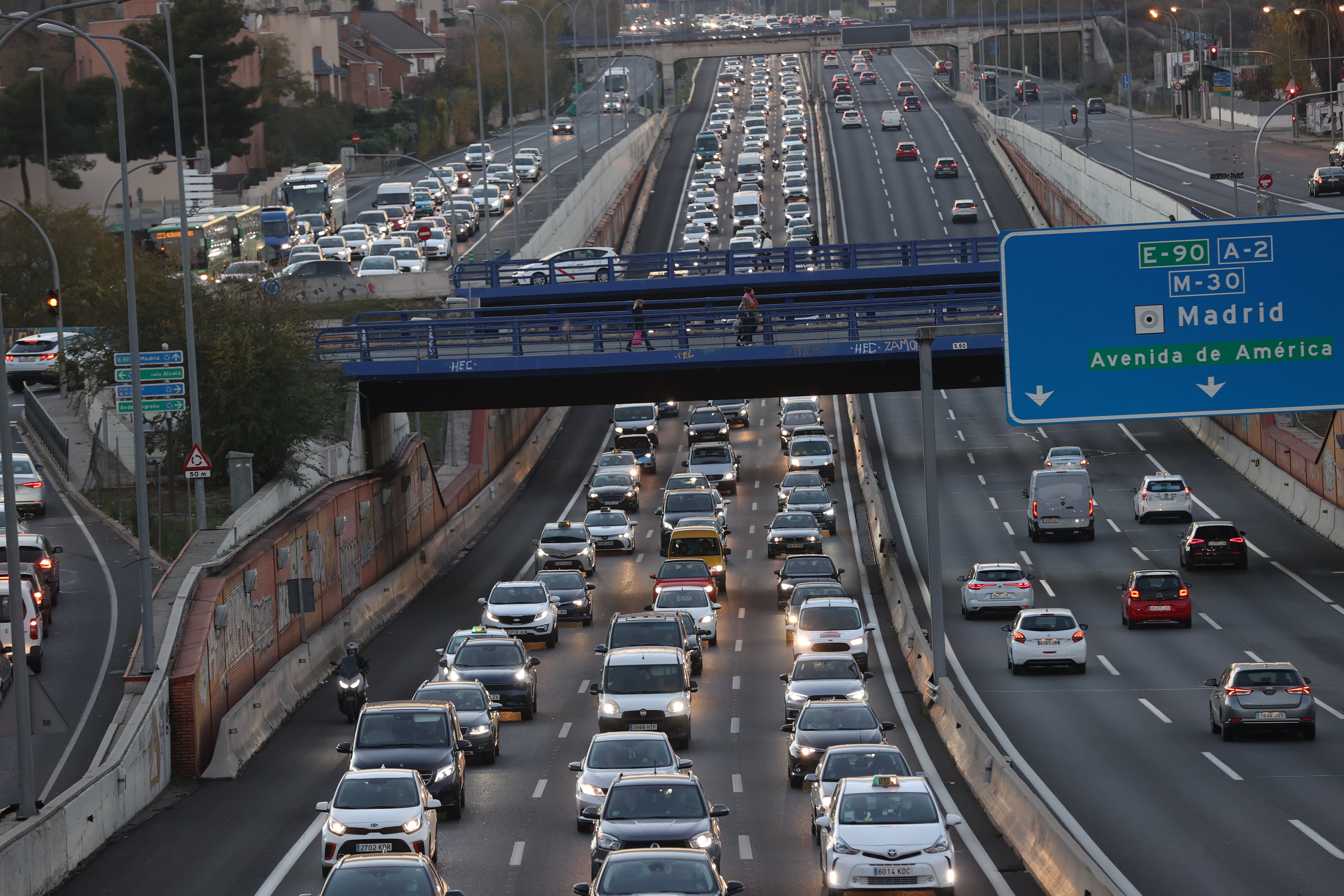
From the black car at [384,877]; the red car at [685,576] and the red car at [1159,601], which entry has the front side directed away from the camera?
the red car at [1159,601]

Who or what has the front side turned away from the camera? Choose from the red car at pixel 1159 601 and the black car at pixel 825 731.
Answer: the red car

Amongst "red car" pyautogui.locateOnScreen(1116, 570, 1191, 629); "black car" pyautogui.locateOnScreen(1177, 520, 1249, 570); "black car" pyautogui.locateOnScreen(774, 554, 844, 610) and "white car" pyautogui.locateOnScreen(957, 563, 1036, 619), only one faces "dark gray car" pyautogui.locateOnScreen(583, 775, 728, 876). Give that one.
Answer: "black car" pyautogui.locateOnScreen(774, 554, 844, 610)

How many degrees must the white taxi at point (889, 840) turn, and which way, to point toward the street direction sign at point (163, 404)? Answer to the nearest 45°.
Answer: approximately 135° to its right

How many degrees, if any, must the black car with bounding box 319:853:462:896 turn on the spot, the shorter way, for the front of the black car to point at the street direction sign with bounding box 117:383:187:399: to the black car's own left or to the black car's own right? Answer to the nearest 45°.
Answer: approximately 180°

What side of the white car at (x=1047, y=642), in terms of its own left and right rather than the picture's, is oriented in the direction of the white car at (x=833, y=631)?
left

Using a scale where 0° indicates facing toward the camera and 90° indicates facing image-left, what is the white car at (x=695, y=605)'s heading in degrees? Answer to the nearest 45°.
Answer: approximately 0°

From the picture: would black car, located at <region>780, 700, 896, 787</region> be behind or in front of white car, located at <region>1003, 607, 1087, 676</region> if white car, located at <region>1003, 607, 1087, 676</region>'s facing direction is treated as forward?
behind

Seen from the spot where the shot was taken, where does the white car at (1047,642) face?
facing away from the viewer

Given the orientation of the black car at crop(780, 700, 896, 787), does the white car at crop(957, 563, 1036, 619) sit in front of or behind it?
behind

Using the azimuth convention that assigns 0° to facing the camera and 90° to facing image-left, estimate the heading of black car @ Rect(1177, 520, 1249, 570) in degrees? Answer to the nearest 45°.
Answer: approximately 180°
